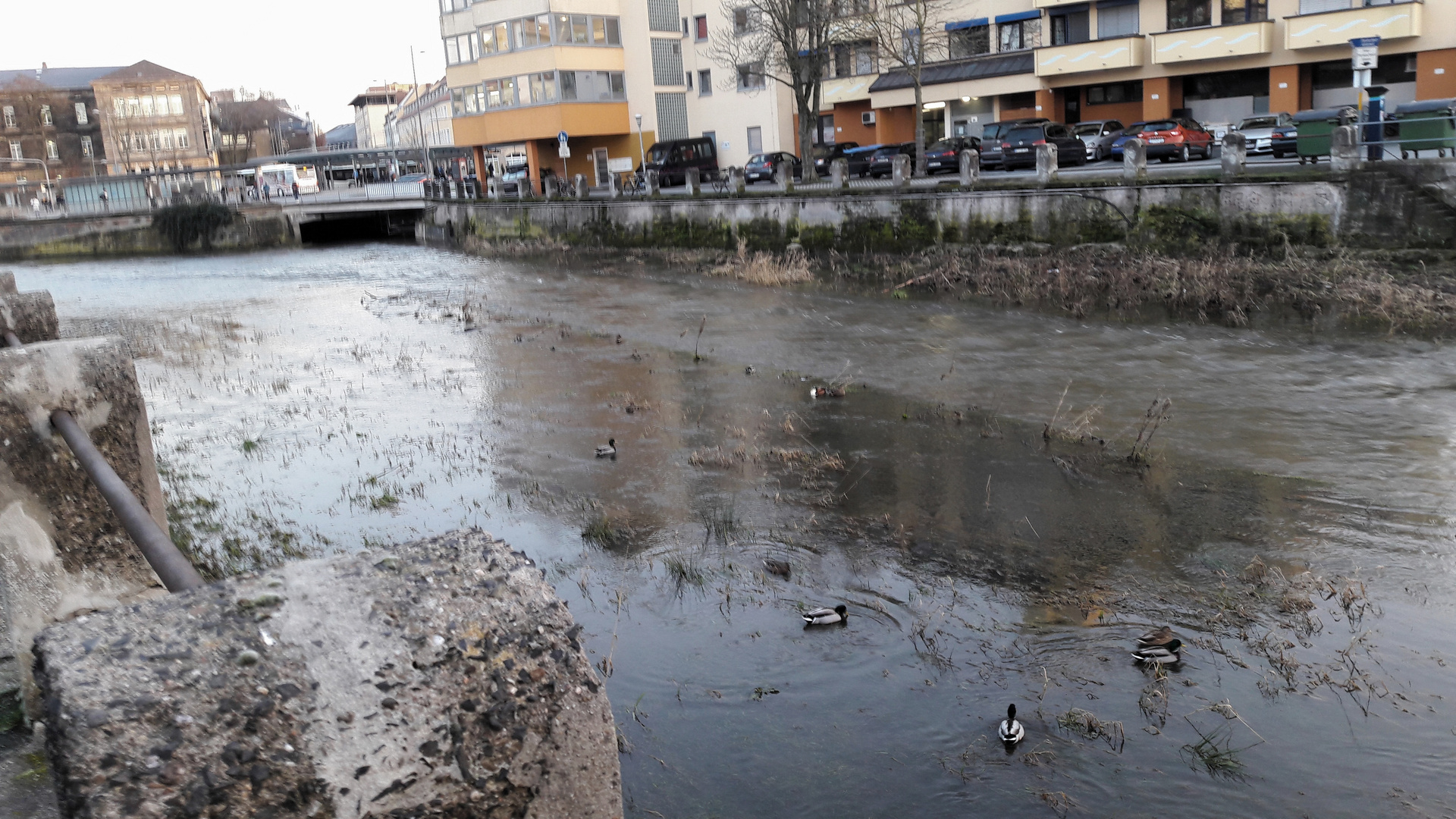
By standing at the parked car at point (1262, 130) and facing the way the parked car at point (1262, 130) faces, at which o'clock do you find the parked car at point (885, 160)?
the parked car at point (885, 160) is roughly at 2 o'clock from the parked car at point (1262, 130).

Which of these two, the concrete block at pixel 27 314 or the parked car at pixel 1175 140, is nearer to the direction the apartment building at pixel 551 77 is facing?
the concrete block

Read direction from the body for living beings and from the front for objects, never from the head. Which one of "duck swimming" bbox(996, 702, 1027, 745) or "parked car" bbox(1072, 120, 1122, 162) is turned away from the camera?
the duck swimming

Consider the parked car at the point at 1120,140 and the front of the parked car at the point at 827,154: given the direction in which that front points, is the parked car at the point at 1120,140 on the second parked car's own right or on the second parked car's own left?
on the second parked car's own left

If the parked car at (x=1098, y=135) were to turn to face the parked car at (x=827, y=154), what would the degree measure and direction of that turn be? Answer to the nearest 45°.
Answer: approximately 90° to its right

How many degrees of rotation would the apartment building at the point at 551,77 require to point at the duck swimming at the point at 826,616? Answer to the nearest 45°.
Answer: approximately 45° to its left

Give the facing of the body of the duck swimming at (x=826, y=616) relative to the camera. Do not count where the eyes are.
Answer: to the viewer's right
